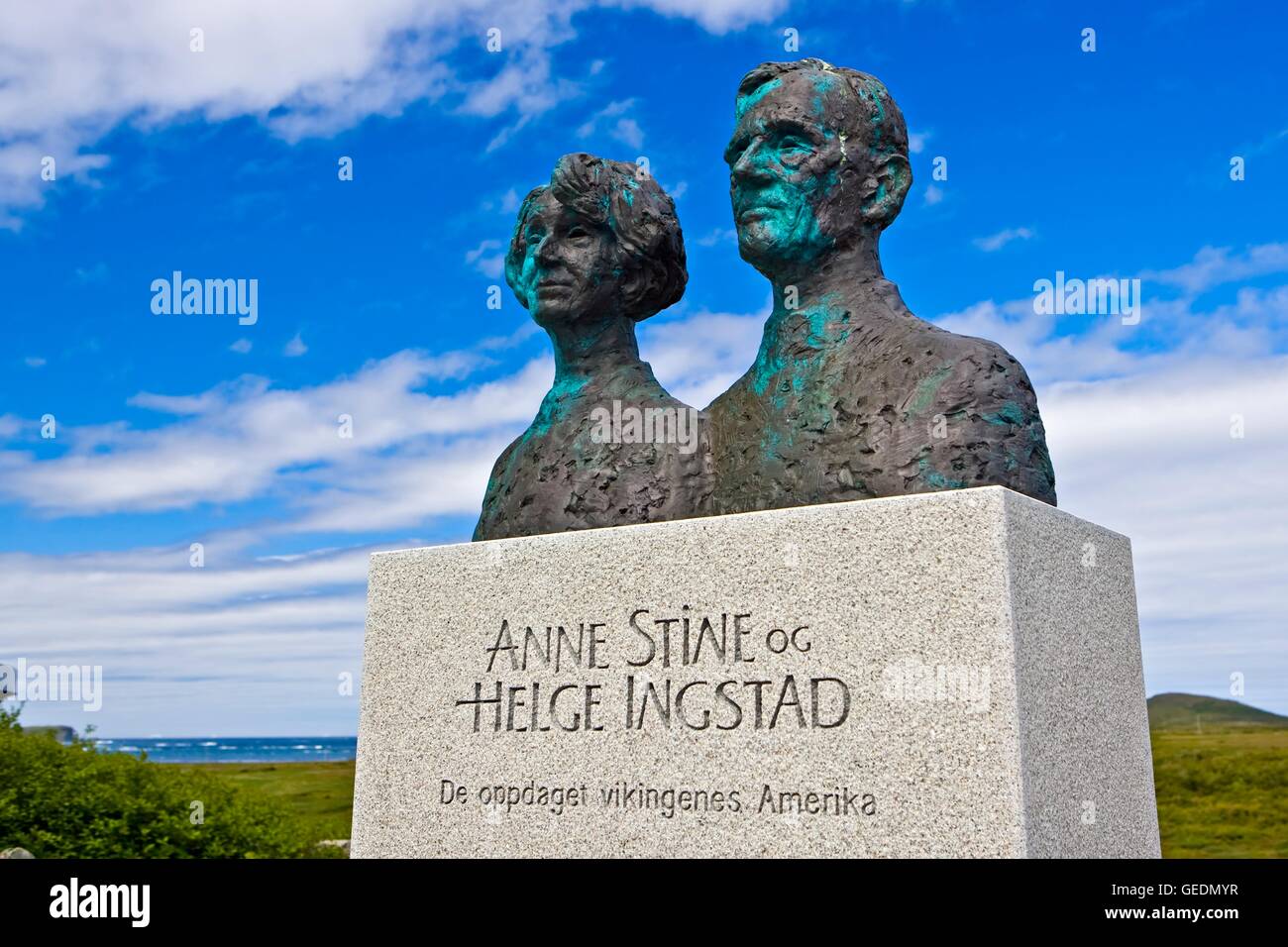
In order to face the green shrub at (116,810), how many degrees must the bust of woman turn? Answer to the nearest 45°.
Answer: approximately 90° to its right

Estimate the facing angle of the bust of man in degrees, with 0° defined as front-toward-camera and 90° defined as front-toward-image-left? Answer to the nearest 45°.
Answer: approximately 45°

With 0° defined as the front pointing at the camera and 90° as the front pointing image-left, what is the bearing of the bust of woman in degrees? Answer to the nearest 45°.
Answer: approximately 45°

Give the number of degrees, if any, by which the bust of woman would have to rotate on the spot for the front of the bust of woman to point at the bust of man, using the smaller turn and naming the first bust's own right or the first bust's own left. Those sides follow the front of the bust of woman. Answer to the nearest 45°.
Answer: approximately 90° to the first bust's own left

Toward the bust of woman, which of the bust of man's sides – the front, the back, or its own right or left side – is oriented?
right
